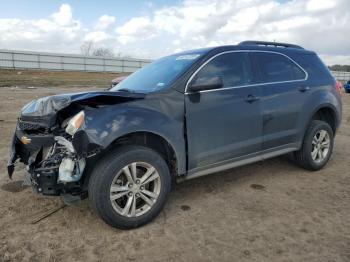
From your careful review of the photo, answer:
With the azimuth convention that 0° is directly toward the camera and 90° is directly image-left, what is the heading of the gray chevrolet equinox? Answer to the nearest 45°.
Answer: approximately 45°

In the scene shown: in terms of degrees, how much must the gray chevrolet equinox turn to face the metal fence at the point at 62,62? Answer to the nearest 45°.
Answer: approximately 135° to its right
